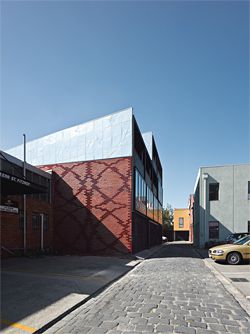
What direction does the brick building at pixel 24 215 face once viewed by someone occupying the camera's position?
facing the viewer and to the right of the viewer

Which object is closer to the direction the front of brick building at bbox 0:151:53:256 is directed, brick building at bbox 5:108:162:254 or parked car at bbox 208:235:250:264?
the parked car

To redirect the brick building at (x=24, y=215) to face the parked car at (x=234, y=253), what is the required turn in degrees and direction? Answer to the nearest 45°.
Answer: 0° — it already faces it
